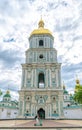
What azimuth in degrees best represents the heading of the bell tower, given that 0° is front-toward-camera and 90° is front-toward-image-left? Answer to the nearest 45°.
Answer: approximately 0°
